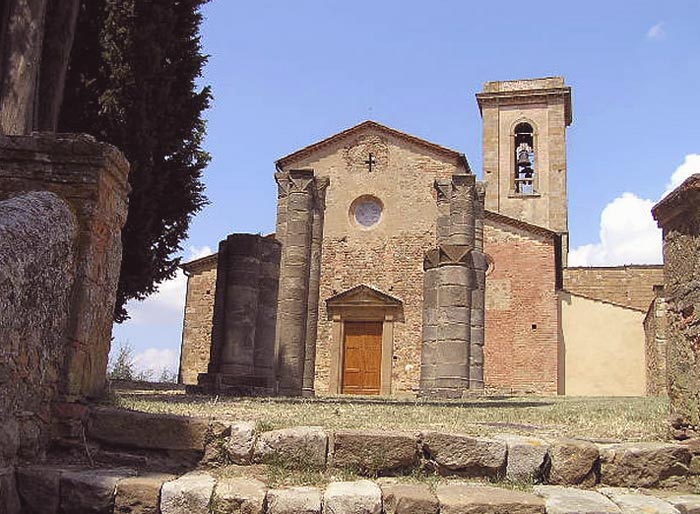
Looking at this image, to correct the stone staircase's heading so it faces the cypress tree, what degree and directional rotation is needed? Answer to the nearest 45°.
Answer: approximately 135° to its right

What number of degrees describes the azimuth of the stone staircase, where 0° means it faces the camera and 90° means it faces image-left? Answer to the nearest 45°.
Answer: approximately 0°

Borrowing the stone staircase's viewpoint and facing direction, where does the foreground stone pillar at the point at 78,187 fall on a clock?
The foreground stone pillar is roughly at 3 o'clock from the stone staircase.

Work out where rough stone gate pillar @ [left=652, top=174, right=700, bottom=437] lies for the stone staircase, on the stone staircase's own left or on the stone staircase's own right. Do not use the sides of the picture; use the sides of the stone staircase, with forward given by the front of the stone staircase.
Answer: on the stone staircase's own left
